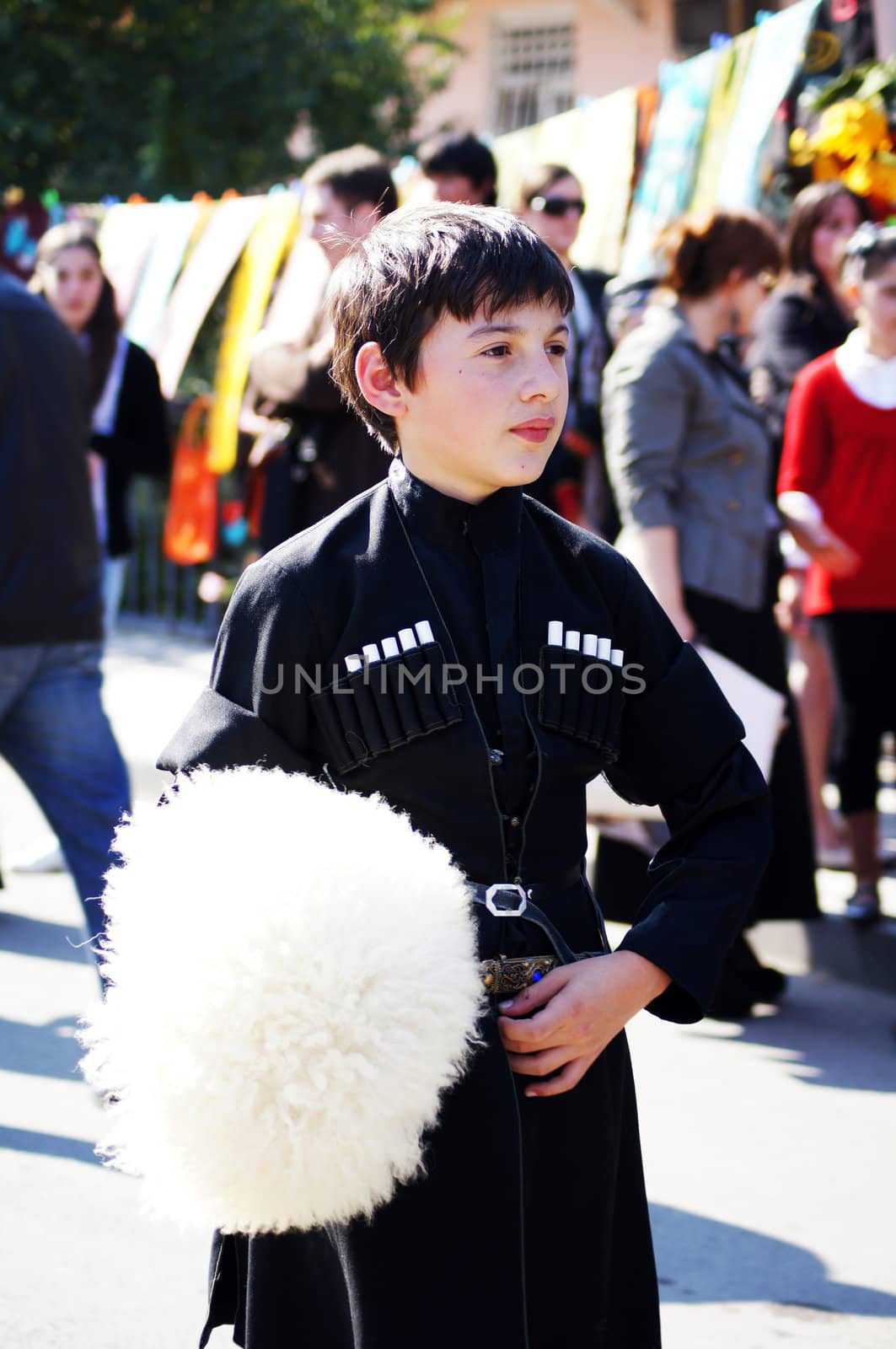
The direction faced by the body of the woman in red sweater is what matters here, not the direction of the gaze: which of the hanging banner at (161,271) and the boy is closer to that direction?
the boy

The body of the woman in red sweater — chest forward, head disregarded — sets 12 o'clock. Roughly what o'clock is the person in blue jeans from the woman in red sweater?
The person in blue jeans is roughly at 2 o'clock from the woman in red sweater.

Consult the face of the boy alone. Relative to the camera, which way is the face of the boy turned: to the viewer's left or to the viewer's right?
to the viewer's right

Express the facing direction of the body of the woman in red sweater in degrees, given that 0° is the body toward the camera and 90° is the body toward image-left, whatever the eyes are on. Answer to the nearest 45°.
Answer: approximately 0°

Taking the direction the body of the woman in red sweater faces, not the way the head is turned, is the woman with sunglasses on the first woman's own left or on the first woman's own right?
on the first woman's own right

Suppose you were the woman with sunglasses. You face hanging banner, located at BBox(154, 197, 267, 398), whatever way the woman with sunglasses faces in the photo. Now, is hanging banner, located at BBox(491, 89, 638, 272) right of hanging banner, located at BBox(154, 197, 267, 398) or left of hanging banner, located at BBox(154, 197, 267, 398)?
right

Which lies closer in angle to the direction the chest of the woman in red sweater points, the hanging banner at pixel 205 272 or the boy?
the boy
